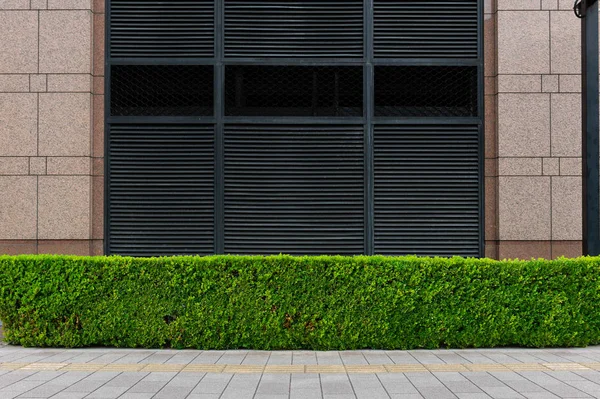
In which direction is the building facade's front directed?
toward the camera
